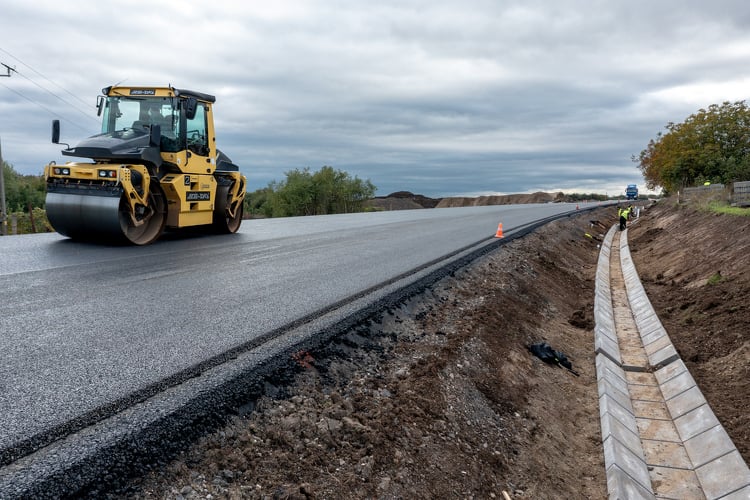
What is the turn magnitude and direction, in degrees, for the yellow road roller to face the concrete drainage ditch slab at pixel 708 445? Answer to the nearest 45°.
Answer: approximately 90° to its left

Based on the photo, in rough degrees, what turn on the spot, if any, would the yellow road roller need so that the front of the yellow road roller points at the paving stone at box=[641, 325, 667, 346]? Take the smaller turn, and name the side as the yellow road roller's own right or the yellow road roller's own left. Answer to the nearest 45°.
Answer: approximately 90° to the yellow road roller's own left

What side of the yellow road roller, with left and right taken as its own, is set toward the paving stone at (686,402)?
left

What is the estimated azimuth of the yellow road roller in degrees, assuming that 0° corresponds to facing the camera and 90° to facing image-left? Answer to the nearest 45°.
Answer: approximately 45°

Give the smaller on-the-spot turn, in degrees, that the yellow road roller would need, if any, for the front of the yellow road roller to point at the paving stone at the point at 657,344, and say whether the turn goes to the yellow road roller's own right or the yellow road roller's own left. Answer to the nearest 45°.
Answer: approximately 90° to the yellow road roller's own left

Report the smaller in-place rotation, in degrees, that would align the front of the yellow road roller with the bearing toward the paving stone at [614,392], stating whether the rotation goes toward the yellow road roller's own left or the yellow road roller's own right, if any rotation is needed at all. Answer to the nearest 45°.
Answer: approximately 90° to the yellow road roller's own left

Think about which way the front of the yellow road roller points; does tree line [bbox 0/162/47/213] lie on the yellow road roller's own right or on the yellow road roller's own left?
on the yellow road roller's own right

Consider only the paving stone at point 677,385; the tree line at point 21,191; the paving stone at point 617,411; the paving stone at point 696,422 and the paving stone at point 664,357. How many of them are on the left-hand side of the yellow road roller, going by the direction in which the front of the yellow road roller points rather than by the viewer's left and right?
4

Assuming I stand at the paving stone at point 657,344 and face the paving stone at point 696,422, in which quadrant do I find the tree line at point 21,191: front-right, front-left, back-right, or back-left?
back-right

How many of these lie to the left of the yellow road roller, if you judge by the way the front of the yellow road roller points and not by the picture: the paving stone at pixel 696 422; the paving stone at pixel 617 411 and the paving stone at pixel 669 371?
3

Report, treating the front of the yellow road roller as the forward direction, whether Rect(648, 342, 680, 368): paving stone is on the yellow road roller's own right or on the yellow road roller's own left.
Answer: on the yellow road roller's own left
